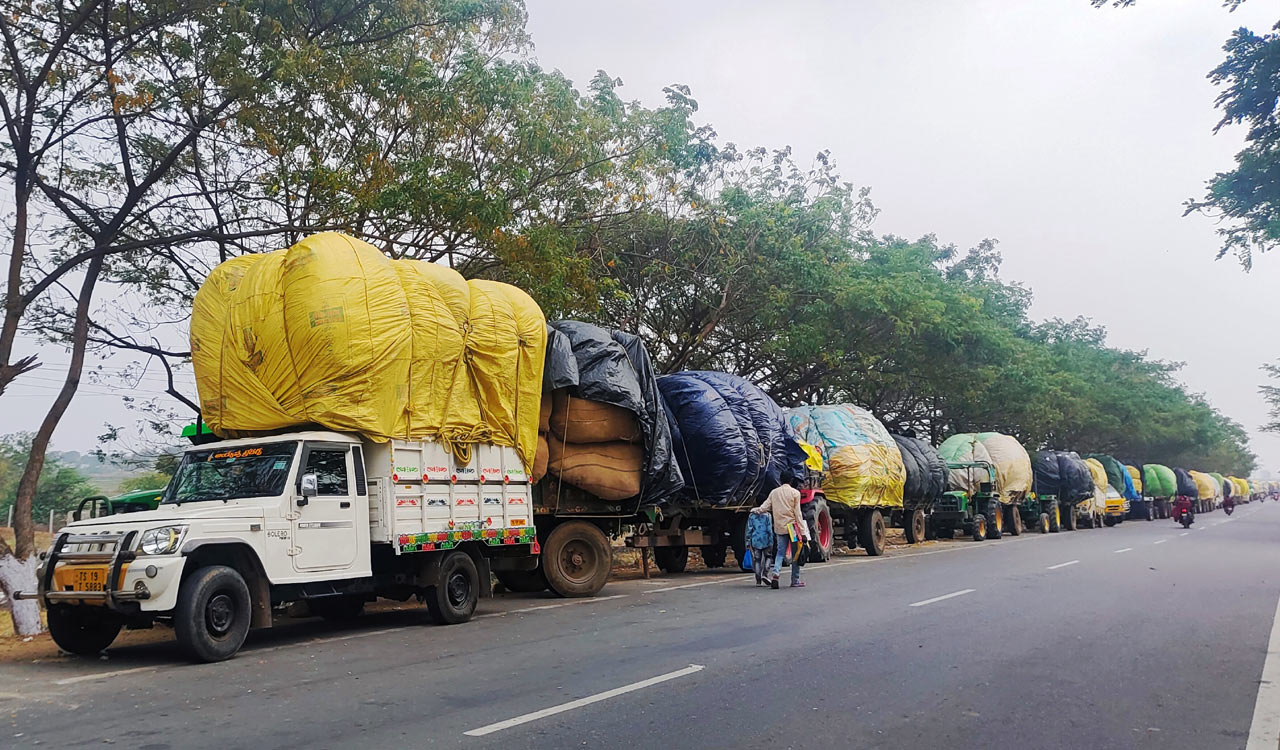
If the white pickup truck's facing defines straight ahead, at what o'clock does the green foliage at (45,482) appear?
The green foliage is roughly at 4 o'clock from the white pickup truck.

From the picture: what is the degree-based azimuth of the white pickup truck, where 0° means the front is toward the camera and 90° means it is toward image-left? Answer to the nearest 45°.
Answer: approximately 45°

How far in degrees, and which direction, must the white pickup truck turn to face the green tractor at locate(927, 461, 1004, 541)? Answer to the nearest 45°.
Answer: approximately 180°

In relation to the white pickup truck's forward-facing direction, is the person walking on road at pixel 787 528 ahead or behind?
behind
